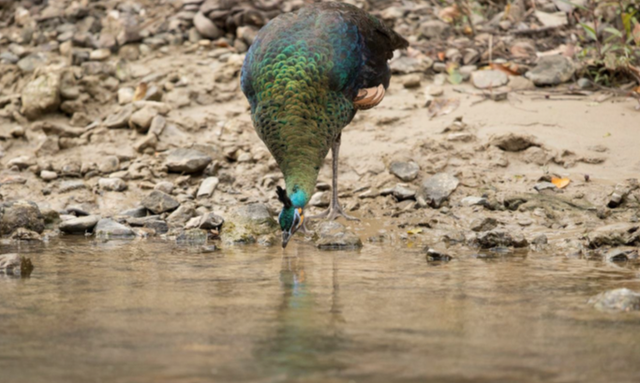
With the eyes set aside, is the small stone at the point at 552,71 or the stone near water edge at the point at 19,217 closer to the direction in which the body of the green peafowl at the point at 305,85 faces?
the stone near water edge

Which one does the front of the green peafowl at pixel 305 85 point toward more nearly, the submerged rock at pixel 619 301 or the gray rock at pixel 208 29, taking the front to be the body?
the submerged rock

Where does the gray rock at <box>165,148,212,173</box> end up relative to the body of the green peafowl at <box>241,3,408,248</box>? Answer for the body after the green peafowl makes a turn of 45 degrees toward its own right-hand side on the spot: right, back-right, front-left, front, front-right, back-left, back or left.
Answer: front-right

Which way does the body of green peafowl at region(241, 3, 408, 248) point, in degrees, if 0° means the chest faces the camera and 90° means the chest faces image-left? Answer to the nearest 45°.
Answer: approximately 45°

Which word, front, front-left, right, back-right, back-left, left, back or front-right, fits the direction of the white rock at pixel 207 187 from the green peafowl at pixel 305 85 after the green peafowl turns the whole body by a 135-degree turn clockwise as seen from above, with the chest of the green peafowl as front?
front-left

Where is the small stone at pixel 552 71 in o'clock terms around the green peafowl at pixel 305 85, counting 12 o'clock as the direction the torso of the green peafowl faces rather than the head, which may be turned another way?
The small stone is roughly at 6 o'clock from the green peafowl.

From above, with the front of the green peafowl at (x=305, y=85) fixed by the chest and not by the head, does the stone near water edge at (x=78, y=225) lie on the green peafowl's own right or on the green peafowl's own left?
on the green peafowl's own right

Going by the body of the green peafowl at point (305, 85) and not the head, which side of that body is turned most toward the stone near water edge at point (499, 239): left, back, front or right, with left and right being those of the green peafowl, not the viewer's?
left

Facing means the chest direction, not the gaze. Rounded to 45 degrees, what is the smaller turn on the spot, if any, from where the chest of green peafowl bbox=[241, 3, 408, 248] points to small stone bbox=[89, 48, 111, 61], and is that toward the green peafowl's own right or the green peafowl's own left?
approximately 90° to the green peafowl's own right

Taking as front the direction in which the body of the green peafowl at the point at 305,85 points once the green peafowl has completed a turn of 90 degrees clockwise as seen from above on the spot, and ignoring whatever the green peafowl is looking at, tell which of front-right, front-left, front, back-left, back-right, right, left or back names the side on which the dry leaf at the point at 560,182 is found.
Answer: back-right
